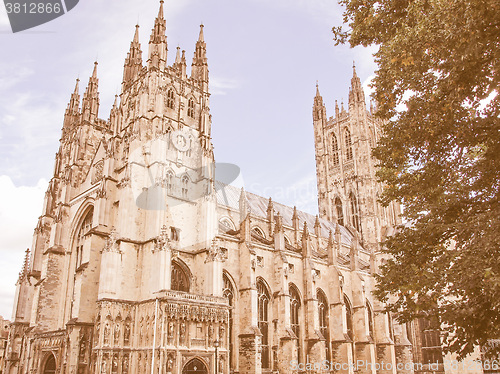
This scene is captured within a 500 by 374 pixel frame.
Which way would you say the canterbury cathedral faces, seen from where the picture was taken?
facing the viewer and to the left of the viewer
